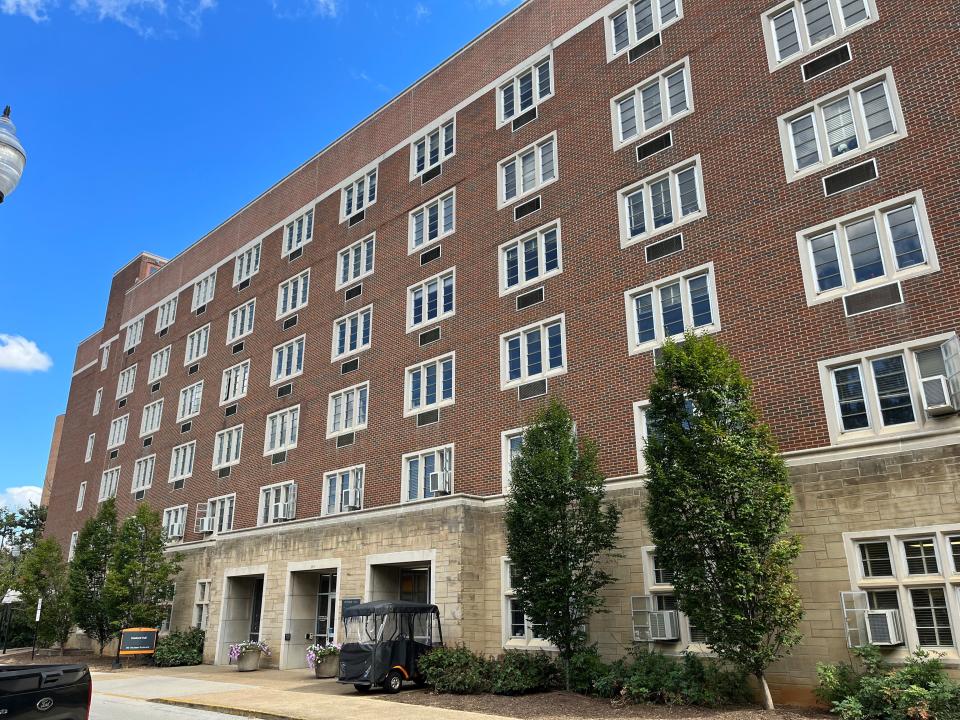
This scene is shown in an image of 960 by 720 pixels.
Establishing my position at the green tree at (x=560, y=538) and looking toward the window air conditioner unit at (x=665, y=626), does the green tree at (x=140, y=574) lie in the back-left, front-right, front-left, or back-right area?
back-left

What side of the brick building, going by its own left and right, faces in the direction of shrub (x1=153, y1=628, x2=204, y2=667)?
right

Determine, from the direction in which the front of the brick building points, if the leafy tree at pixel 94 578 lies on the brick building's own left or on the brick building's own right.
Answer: on the brick building's own right

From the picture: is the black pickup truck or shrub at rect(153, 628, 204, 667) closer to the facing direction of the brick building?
the black pickup truck

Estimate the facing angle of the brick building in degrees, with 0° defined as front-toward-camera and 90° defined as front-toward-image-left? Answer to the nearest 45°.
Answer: approximately 45°
